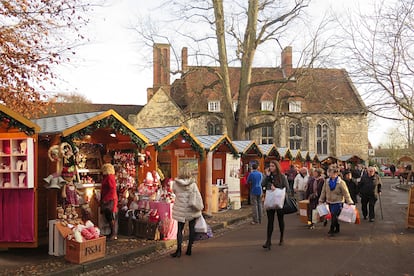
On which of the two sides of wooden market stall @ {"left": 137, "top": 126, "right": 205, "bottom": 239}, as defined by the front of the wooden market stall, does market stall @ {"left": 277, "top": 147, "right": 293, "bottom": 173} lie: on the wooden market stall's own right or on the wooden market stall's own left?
on the wooden market stall's own left

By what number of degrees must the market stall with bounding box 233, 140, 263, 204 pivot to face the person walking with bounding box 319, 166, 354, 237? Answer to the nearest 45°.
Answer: approximately 45° to its right

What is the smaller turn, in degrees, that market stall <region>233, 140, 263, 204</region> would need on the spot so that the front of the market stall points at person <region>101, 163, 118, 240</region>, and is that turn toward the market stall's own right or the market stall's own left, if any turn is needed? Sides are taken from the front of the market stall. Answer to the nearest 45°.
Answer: approximately 45° to the market stall's own right

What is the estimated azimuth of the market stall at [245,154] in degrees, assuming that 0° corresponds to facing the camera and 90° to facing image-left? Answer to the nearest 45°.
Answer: approximately 315°

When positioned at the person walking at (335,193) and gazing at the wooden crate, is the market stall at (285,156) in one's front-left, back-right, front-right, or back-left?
back-right

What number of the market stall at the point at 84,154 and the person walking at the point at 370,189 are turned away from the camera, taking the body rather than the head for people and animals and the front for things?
0

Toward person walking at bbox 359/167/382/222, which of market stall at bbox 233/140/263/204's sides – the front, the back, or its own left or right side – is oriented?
front

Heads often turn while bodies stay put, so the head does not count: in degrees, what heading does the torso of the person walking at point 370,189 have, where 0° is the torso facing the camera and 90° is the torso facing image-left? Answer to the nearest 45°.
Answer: approximately 0°

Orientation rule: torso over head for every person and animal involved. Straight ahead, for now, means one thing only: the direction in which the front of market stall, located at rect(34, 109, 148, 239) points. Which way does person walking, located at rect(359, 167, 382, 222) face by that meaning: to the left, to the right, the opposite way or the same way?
to the right

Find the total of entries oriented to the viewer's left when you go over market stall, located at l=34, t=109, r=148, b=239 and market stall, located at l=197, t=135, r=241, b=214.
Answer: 0

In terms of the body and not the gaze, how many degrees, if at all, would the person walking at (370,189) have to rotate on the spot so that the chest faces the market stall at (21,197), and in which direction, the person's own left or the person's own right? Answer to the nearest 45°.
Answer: approximately 45° to the person's own right
